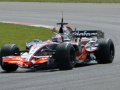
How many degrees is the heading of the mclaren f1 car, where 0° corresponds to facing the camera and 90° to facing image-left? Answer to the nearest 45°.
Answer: approximately 45°
